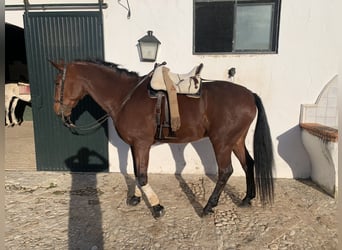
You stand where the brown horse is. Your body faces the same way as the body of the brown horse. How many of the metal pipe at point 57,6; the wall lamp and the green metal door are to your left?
0

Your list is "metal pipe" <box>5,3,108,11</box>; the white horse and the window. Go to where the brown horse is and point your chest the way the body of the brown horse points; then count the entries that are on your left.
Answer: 0

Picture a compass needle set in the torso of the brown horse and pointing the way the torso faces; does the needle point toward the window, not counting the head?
no

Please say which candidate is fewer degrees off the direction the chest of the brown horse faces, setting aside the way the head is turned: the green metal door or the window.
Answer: the green metal door

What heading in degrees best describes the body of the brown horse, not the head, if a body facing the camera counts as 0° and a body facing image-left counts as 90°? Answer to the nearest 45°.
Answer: approximately 90°

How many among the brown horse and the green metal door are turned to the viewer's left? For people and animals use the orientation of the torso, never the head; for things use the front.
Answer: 1

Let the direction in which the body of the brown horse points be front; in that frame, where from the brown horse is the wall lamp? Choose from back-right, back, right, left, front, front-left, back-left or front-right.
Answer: right

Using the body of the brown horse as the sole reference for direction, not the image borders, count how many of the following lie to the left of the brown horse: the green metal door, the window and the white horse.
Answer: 0

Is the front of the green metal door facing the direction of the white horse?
no

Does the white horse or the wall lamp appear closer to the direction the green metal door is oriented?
the wall lamp

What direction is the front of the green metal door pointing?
toward the camera

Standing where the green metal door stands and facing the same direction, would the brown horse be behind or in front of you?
in front

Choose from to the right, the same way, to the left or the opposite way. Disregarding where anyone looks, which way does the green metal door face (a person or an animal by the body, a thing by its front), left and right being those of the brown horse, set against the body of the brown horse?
to the left

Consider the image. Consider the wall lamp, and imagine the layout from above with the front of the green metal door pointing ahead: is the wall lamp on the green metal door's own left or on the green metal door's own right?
on the green metal door's own left

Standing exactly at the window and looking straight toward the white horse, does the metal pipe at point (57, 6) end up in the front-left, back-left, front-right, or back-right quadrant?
front-left

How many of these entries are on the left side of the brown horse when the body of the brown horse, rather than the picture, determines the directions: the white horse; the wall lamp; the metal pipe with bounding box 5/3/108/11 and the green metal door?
0

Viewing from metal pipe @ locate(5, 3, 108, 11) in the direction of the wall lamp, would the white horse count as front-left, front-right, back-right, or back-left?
back-left
